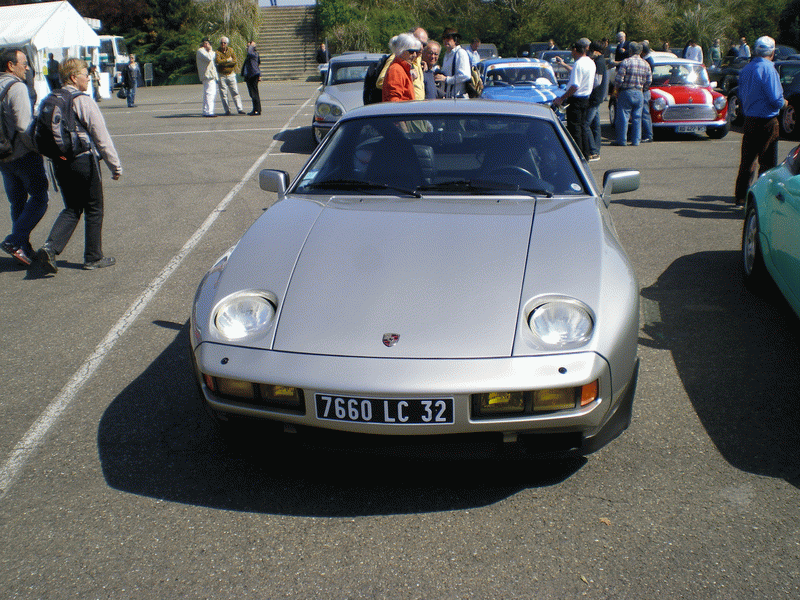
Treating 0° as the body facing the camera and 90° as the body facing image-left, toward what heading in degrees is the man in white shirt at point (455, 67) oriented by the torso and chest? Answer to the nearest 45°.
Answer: approximately 45°

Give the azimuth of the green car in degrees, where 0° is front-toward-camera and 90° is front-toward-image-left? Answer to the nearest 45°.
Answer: approximately 315°

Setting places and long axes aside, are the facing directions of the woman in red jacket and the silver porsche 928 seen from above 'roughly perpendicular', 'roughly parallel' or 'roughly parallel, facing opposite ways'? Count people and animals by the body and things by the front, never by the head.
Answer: roughly perpendicular

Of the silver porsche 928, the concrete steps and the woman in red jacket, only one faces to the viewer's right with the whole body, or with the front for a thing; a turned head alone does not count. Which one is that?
the woman in red jacket

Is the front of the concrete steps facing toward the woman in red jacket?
yes

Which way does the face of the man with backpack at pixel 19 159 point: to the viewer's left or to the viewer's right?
to the viewer's right

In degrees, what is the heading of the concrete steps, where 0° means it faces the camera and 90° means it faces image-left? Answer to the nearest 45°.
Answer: approximately 0°

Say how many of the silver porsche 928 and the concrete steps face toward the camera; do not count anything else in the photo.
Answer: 2

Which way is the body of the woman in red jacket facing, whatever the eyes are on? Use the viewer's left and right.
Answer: facing to the right of the viewer
